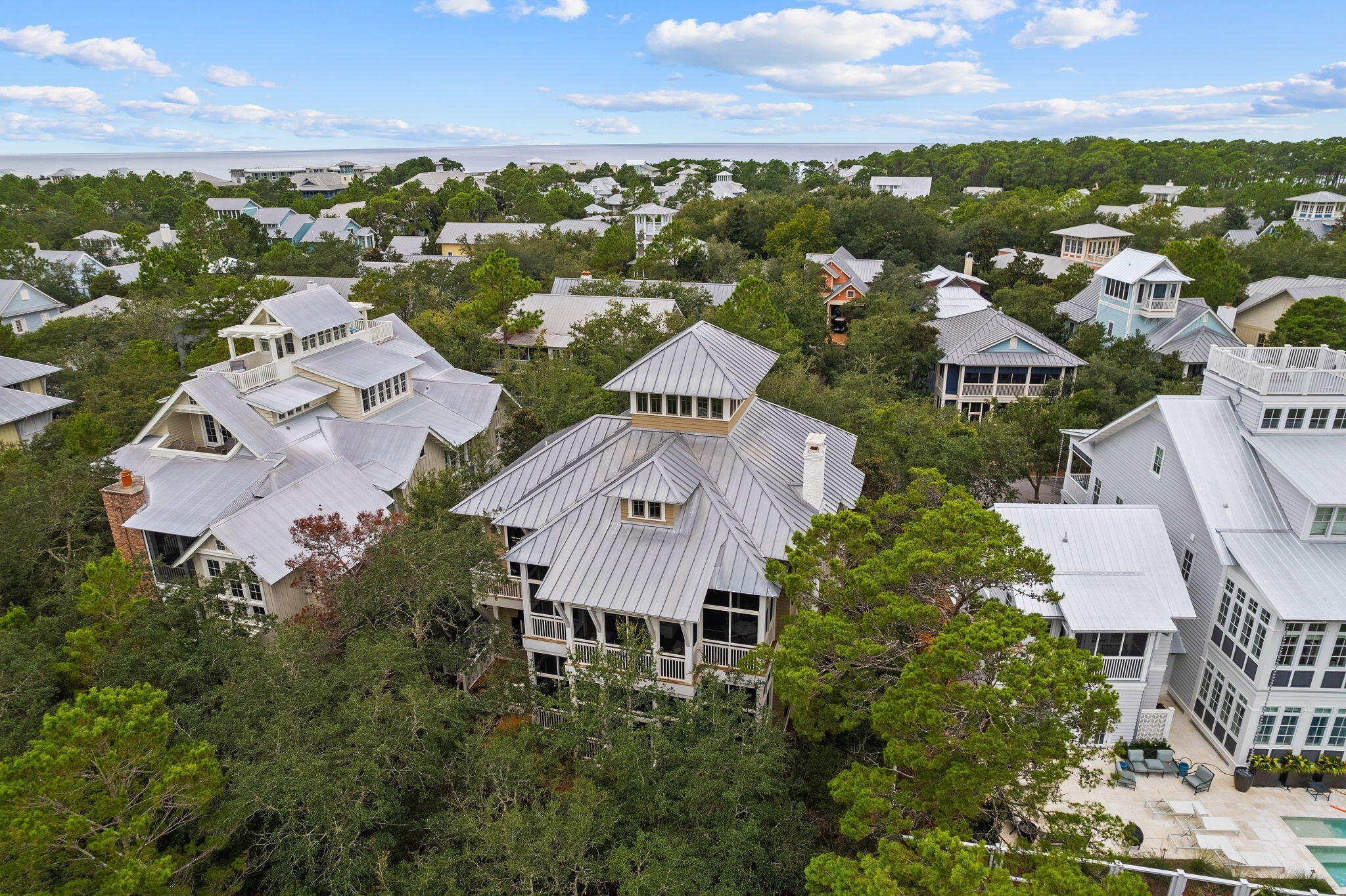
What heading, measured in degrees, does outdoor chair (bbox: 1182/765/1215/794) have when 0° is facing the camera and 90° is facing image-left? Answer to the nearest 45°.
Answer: approximately 45°

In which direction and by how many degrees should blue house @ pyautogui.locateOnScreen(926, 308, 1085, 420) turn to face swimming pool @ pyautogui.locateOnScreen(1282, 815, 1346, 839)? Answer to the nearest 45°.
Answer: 0° — it already faces it

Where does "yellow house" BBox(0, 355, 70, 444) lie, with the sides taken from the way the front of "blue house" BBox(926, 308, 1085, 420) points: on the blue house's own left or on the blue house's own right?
on the blue house's own right

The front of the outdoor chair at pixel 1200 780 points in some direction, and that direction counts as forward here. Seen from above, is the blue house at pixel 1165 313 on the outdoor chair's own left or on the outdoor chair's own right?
on the outdoor chair's own right

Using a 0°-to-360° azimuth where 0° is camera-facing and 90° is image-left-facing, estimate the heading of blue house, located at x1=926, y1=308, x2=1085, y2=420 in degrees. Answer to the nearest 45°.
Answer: approximately 0°

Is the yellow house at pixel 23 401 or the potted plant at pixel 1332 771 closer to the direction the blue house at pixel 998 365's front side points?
the potted plant

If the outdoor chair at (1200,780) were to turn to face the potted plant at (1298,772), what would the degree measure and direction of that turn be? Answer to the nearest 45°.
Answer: approximately 180°

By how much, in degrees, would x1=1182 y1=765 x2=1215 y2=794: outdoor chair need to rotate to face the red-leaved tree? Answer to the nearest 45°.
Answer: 0° — it already faces it

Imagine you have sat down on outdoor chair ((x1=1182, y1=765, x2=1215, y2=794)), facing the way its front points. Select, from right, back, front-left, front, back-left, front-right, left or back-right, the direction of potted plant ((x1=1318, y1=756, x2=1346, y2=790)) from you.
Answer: back

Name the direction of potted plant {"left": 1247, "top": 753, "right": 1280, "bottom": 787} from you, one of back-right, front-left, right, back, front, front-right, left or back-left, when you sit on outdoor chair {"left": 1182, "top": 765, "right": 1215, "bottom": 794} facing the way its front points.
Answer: back

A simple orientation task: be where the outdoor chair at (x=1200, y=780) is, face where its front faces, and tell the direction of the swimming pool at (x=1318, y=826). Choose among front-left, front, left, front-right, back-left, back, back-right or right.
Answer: back-left
